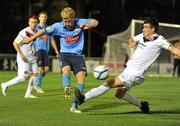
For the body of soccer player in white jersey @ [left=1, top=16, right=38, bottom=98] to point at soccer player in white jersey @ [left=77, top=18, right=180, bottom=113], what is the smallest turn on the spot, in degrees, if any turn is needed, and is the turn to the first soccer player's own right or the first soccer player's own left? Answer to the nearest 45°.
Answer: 0° — they already face them

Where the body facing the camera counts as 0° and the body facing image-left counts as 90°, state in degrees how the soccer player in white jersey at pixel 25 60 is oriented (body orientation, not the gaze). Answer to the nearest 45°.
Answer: approximately 315°

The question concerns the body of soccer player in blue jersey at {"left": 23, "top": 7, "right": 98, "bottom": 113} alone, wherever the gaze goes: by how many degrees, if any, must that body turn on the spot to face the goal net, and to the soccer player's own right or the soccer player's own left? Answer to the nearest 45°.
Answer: approximately 180°

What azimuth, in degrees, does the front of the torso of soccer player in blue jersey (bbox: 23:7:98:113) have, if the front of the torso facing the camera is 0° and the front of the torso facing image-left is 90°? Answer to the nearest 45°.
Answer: approximately 0°

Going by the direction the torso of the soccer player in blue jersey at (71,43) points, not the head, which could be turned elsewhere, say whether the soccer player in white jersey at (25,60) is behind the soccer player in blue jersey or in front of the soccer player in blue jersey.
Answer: behind
